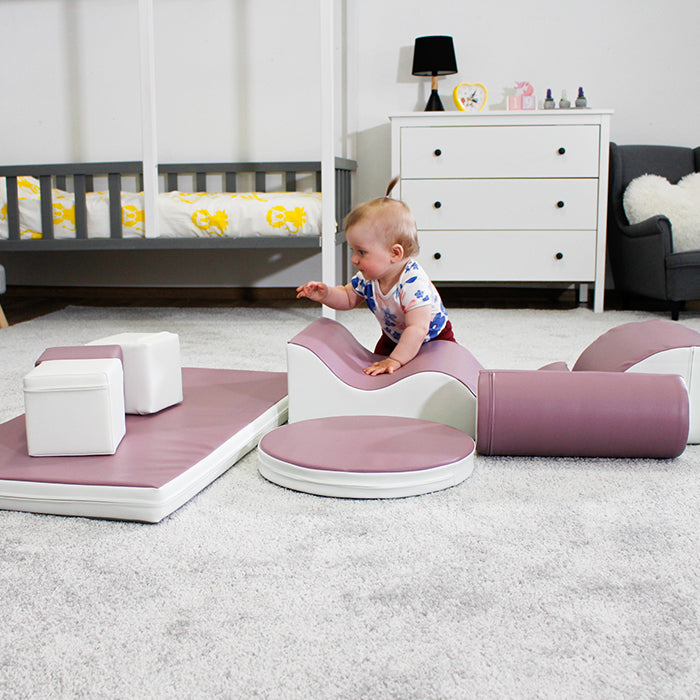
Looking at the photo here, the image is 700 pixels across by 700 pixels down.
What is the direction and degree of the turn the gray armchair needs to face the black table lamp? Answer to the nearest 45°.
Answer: approximately 135° to its right

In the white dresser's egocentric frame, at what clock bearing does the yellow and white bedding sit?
The yellow and white bedding is roughly at 2 o'clock from the white dresser.

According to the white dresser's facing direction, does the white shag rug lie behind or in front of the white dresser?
in front

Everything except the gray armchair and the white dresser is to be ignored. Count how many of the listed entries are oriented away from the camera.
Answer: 0

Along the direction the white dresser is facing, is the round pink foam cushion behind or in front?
in front

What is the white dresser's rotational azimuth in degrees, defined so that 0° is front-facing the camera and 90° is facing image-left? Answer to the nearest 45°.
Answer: approximately 0°

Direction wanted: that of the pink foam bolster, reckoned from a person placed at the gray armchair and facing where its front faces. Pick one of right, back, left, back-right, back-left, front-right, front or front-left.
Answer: front-right

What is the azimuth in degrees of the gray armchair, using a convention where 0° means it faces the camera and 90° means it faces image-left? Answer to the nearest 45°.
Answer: approximately 315°

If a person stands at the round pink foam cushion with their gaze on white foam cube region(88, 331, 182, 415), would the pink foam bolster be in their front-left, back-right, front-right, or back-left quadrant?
back-right

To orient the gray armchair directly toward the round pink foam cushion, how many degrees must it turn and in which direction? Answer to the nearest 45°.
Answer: approximately 45° to its right

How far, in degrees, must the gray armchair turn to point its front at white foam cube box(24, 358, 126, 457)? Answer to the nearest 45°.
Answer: approximately 45° to its right

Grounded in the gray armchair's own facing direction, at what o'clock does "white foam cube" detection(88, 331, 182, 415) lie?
The white foam cube is roughly at 2 o'clock from the gray armchair.
